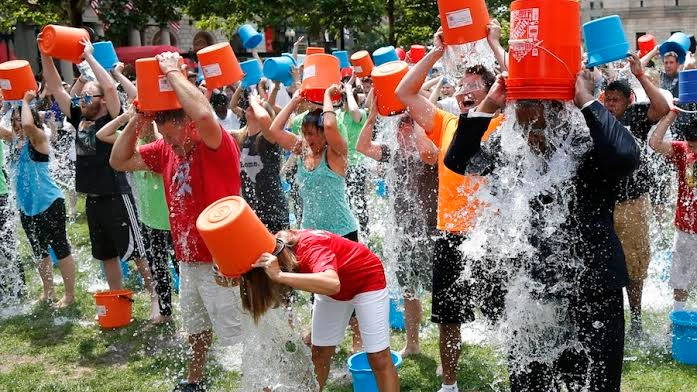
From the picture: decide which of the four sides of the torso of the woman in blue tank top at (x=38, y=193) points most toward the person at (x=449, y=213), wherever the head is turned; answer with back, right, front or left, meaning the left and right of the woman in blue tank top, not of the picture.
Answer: left

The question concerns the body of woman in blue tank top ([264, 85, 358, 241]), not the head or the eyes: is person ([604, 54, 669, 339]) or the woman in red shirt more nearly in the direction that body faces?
the woman in red shirt

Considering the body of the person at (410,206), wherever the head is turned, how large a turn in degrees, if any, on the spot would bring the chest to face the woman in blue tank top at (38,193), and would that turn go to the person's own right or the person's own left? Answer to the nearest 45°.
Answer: approximately 90° to the person's own right

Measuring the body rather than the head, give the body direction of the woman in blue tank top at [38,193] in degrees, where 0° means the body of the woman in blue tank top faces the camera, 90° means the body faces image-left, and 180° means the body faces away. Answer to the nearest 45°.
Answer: approximately 45°

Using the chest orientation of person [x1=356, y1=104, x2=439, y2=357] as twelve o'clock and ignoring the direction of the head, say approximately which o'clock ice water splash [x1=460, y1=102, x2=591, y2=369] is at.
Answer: The ice water splash is roughly at 10 o'clock from the person.

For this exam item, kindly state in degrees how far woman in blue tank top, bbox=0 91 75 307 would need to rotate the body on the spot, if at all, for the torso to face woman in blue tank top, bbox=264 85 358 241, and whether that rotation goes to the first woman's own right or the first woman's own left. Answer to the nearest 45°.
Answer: approximately 90° to the first woman's own left

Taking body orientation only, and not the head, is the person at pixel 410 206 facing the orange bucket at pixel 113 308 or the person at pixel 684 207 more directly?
the orange bucket

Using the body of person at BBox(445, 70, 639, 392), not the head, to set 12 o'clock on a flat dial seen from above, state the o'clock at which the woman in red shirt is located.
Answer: The woman in red shirt is roughly at 2 o'clock from the person.
